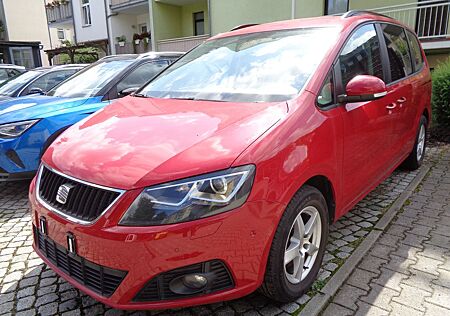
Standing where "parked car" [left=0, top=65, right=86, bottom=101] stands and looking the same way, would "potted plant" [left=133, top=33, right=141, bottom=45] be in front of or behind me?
behind

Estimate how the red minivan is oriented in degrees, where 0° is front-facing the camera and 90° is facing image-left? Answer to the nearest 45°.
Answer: approximately 45°

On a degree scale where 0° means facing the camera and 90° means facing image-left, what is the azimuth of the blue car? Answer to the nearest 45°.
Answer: approximately 45°

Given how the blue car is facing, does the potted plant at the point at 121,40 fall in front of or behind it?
behind

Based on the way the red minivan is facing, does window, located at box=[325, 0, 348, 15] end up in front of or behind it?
behind

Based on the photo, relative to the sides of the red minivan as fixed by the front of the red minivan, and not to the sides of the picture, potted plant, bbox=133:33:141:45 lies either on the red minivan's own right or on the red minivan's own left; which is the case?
on the red minivan's own right

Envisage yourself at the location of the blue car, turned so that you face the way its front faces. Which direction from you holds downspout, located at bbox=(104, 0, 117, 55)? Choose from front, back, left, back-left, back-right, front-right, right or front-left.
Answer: back-right

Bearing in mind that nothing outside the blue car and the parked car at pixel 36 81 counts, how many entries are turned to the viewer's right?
0

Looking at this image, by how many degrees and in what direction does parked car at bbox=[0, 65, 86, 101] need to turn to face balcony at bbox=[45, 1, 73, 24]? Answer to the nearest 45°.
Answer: approximately 135° to its right

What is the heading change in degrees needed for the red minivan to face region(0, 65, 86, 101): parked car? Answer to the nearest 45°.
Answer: approximately 90° to its right

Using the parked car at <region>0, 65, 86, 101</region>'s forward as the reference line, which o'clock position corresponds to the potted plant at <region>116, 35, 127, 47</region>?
The potted plant is roughly at 5 o'clock from the parked car.
